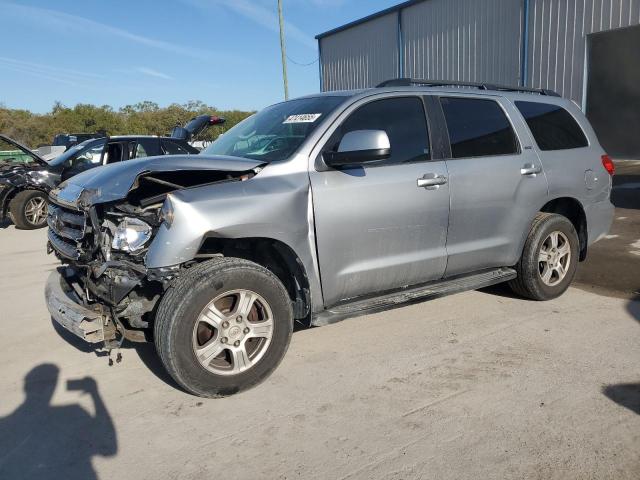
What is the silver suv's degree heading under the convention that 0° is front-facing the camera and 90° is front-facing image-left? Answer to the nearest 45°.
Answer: approximately 45°

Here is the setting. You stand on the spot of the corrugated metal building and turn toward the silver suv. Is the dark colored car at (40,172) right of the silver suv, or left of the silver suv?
right

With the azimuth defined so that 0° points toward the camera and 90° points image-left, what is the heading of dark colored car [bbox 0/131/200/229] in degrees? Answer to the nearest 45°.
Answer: approximately 45°

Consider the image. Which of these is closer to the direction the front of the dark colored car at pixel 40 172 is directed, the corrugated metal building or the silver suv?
the silver suv

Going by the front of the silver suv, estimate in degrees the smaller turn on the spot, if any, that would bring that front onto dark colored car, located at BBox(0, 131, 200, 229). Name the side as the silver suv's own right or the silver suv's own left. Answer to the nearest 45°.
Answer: approximately 90° to the silver suv's own right

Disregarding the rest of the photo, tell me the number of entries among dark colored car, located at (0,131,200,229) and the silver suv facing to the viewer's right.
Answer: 0

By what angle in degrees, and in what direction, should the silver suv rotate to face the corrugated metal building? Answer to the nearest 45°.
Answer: approximately 180°

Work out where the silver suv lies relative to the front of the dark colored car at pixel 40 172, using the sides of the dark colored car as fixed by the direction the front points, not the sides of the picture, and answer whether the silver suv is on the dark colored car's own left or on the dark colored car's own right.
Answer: on the dark colored car's own left
